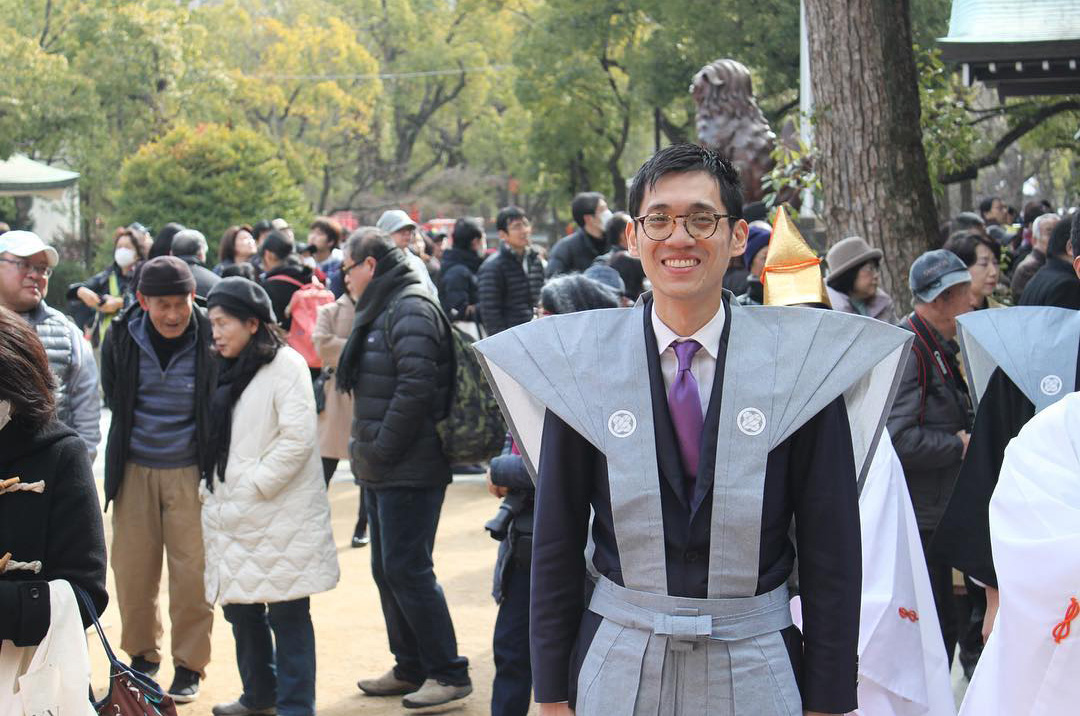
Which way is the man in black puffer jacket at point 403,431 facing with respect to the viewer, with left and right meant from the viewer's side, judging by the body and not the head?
facing to the left of the viewer

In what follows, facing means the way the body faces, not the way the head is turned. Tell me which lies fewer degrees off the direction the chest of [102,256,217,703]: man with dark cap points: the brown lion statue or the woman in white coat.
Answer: the woman in white coat

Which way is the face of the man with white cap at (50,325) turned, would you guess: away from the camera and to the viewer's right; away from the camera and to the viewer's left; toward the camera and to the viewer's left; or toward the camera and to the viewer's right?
toward the camera and to the viewer's right

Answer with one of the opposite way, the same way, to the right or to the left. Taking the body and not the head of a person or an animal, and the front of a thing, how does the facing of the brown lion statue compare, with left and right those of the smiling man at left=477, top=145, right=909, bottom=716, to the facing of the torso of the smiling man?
to the right

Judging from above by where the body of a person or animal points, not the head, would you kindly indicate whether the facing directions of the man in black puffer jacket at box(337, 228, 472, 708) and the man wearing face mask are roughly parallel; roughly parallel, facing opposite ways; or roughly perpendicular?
roughly parallel, facing opposite ways

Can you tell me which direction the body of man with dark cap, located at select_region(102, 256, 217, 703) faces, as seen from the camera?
toward the camera

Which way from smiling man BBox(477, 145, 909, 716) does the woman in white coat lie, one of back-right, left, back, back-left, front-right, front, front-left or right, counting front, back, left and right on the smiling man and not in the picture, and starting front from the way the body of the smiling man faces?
back-right

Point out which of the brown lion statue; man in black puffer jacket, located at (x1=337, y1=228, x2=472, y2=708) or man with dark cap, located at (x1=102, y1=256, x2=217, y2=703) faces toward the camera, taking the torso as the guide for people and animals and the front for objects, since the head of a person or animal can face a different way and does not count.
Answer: the man with dark cap

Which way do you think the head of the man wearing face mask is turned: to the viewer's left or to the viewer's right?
to the viewer's right

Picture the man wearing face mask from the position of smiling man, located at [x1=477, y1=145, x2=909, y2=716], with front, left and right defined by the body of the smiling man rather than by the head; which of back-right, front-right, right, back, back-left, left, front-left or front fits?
back

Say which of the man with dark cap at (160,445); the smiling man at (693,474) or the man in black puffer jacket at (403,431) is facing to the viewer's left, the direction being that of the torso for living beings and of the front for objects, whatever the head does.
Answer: the man in black puffer jacket

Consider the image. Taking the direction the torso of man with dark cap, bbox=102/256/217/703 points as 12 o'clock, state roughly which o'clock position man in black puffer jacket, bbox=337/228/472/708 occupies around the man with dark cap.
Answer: The man in black puffer jacket is roughly at 10 o'clock from the man with dark cap.
